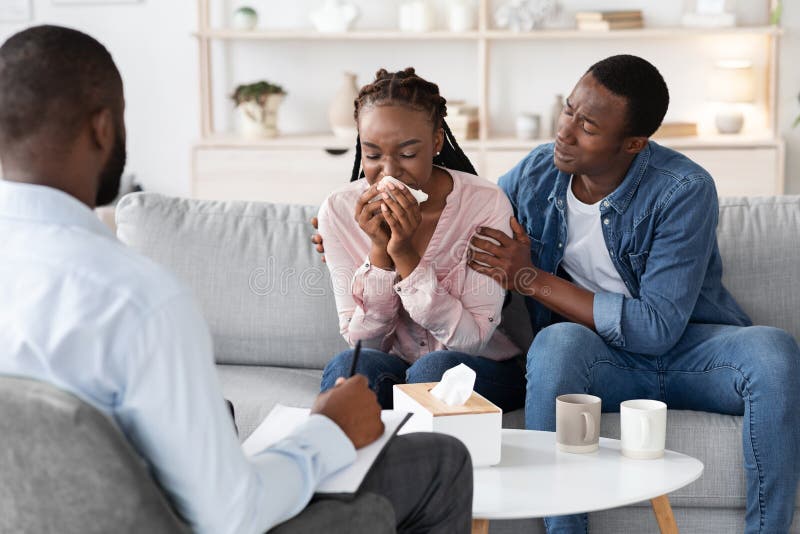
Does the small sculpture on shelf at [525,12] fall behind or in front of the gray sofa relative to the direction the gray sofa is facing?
behind

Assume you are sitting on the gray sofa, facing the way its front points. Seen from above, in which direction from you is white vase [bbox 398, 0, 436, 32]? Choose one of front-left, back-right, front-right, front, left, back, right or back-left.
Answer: back

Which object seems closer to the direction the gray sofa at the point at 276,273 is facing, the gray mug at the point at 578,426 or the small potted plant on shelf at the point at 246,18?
the gray mug

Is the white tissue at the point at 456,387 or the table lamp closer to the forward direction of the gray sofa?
the white tissue

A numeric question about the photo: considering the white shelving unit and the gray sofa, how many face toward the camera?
2

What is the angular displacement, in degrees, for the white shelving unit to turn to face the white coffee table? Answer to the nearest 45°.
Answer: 0° — it already faces it

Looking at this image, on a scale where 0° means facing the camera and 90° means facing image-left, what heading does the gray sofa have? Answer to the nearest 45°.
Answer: approximately 0°

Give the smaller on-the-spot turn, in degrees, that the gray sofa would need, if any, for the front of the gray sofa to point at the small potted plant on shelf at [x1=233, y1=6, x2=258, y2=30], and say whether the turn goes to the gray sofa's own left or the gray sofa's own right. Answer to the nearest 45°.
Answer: approximately 180°
